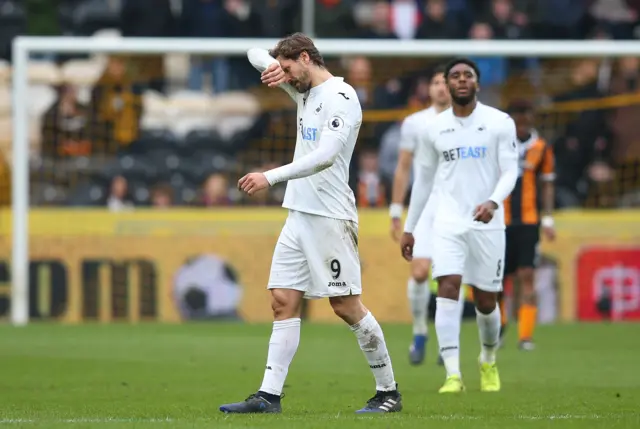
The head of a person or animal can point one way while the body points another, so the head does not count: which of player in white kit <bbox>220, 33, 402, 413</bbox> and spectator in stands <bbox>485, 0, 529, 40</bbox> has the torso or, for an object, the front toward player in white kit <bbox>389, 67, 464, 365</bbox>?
the spectator in stands

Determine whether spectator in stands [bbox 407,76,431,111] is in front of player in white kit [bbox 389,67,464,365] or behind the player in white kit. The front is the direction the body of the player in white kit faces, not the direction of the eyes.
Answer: behind

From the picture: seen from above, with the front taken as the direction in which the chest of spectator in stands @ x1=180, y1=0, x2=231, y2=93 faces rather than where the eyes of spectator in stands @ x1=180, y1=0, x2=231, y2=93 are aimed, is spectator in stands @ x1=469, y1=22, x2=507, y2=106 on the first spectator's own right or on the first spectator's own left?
on the first spectator's own left

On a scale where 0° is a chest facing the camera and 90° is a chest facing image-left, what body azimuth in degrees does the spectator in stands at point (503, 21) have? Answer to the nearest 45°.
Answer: approximately 0°

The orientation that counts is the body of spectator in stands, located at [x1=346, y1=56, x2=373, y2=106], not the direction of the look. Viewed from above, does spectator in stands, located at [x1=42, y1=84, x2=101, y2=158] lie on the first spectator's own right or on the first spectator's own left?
on the first spectator's own right

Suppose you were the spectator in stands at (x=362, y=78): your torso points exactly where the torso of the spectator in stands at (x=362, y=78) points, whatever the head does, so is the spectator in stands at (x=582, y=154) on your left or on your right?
on your left

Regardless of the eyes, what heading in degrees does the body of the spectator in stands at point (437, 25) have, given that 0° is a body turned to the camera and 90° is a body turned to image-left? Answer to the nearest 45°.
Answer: approximately 0°

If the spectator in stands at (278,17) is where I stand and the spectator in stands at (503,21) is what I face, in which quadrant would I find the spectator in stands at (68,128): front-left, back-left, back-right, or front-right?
back-right

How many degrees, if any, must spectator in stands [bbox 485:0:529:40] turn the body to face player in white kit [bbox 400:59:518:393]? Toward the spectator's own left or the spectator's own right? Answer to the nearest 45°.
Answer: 0° — they already face them
